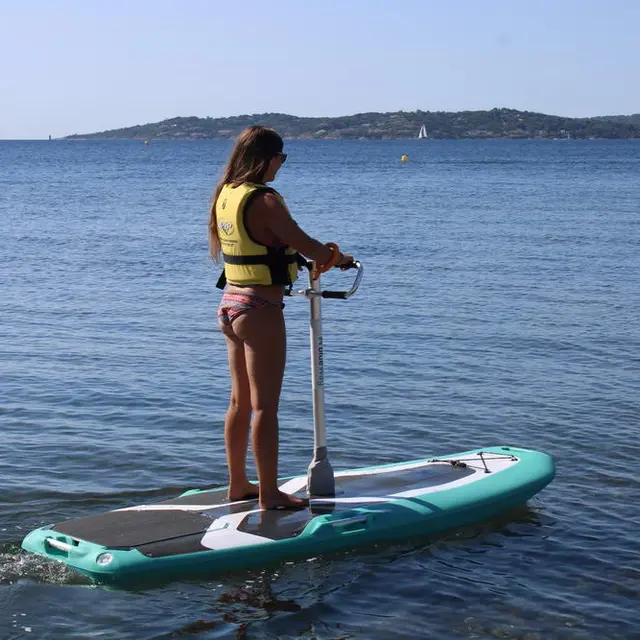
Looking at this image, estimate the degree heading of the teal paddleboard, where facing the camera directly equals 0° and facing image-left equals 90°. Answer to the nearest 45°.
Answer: approximately 225°

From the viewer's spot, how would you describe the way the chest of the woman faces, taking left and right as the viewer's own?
facing away from the viewer and to the right of the viewer

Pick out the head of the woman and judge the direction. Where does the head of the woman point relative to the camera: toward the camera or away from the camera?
away from the camera
